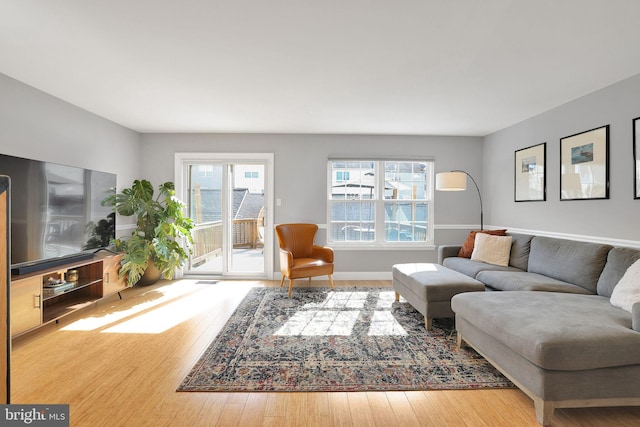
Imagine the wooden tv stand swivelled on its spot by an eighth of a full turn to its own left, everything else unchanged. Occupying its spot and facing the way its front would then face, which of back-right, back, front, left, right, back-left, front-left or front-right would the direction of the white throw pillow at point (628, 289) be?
front-right

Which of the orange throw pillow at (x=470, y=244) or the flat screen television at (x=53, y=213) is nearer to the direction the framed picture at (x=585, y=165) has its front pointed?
the flat screen television

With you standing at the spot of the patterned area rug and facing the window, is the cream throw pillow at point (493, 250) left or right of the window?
right

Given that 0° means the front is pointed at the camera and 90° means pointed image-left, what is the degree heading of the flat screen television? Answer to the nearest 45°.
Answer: approximately 315°

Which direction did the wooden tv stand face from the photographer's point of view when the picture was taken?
facing the viewer and to the right of the viewer

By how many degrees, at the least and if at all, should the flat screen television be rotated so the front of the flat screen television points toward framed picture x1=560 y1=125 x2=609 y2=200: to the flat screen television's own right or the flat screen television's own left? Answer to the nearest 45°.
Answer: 0° — it already faces it

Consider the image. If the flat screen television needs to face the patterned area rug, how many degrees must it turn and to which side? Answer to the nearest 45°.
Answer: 0° — it already faces it

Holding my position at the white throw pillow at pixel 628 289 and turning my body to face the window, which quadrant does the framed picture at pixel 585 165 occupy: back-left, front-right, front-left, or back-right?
front-right

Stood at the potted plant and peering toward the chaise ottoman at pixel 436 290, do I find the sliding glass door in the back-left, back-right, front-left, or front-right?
front-left

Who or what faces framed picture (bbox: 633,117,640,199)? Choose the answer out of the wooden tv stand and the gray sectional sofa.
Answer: the wooden tv stand

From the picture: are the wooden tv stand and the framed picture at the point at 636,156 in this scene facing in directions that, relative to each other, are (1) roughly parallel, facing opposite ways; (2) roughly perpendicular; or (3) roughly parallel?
roughly parallel, facing opposite ways

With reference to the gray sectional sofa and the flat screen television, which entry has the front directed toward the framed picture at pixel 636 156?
the flat screen television

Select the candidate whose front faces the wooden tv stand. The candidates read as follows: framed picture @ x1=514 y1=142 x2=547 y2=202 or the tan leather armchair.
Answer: the framed picture

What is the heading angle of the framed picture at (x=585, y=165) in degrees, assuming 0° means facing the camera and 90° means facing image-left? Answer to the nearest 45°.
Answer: approximately 45°

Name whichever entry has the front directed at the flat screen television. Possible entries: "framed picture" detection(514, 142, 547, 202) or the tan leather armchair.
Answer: the framed picture

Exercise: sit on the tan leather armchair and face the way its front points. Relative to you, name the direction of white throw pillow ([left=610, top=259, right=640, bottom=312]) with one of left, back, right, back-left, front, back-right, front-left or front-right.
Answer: front

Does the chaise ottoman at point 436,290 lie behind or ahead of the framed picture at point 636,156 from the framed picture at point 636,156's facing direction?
ahead

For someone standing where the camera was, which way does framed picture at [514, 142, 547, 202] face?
facing the viewer and to the left of the viewer

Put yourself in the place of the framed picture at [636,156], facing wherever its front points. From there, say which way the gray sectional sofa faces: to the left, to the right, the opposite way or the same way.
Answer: the same way

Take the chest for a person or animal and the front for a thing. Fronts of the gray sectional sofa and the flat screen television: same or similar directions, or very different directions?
very different directions

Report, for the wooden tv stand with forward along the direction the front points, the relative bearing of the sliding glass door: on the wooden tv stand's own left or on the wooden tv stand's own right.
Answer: on the wooden tv stand's own left

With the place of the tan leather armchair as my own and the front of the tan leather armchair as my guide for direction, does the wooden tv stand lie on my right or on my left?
on my right

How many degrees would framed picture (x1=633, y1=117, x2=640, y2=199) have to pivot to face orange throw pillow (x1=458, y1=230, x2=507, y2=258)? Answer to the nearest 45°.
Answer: approximately 45° to its right

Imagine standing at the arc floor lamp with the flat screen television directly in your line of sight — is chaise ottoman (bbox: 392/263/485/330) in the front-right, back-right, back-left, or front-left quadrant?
front-left

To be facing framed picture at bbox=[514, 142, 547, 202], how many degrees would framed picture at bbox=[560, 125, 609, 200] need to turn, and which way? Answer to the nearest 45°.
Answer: approximately 90° to its right

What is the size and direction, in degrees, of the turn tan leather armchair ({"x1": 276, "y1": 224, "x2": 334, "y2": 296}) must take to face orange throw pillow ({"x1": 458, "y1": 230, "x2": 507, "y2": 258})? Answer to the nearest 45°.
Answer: approximately 45° to its left

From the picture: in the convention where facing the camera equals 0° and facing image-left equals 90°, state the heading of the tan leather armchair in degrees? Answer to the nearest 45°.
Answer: approximately 315°
